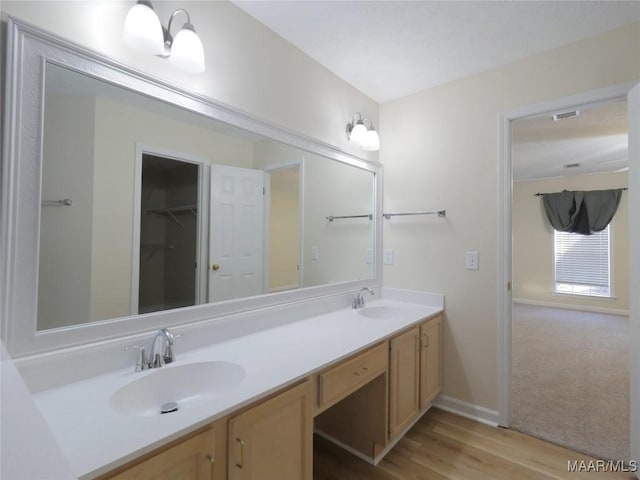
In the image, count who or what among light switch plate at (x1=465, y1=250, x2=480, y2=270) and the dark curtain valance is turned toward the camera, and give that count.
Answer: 2

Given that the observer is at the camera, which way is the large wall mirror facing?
facing the viewer and to the right of the viewer

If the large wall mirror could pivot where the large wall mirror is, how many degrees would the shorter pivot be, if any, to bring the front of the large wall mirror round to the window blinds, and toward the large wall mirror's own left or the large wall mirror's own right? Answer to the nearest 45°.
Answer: approximately 45° to the large wall mirror's own left

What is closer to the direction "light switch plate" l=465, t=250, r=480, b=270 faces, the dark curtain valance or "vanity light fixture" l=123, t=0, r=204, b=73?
the vanity light fixture

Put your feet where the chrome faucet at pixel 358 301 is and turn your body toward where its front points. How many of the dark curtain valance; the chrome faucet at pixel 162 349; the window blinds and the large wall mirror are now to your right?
2

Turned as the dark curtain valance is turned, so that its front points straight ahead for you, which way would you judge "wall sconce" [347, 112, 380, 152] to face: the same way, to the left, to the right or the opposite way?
to the left

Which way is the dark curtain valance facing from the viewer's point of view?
toward the camera

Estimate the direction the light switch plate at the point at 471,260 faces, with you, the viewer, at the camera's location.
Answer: facing the viewer

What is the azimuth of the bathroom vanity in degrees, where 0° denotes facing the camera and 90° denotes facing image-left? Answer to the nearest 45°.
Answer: approximately 315°

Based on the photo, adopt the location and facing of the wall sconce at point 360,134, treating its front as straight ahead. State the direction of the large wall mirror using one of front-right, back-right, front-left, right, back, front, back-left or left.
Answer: right

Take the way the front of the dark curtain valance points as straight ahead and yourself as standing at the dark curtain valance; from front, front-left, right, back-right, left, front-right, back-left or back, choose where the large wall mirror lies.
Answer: front
